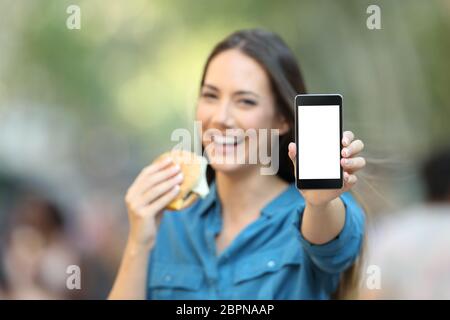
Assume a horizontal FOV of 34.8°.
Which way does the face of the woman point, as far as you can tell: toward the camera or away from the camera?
toward the camera

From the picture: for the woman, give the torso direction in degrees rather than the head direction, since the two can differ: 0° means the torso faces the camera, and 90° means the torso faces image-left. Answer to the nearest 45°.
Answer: approximately 45°
